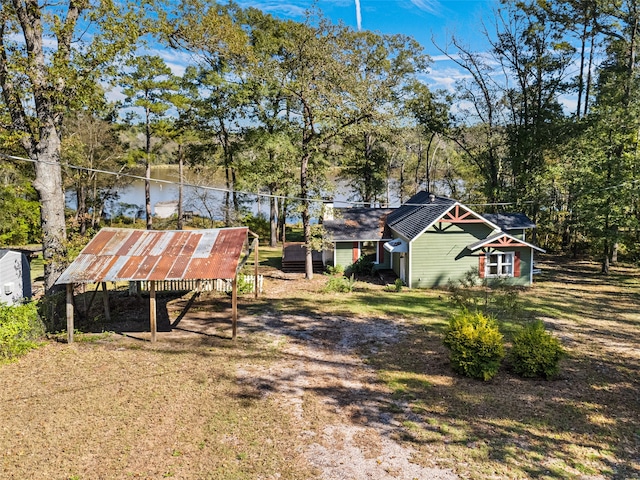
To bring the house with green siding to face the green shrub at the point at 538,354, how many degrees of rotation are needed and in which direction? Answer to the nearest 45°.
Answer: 0° — it already faces it

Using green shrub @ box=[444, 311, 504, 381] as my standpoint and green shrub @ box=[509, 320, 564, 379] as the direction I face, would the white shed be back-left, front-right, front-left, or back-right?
back-left

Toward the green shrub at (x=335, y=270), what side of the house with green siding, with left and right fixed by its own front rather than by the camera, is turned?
right

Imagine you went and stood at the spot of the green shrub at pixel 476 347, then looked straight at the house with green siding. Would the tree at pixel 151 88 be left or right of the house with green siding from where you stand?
left

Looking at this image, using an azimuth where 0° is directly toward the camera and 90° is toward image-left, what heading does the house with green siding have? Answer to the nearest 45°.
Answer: approximately 0°

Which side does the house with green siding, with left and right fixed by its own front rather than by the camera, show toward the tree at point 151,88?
right

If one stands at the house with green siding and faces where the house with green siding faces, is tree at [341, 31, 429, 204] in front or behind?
behind

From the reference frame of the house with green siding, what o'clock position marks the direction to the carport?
The carport is roughly at 1 o'clock from the house with green siding.

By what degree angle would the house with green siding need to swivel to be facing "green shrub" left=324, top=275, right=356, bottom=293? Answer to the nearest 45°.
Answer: approximately 45° to its right

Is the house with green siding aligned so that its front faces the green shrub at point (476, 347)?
yes

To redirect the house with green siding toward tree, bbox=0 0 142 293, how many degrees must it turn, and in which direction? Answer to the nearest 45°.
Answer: approximately 45° to its right
